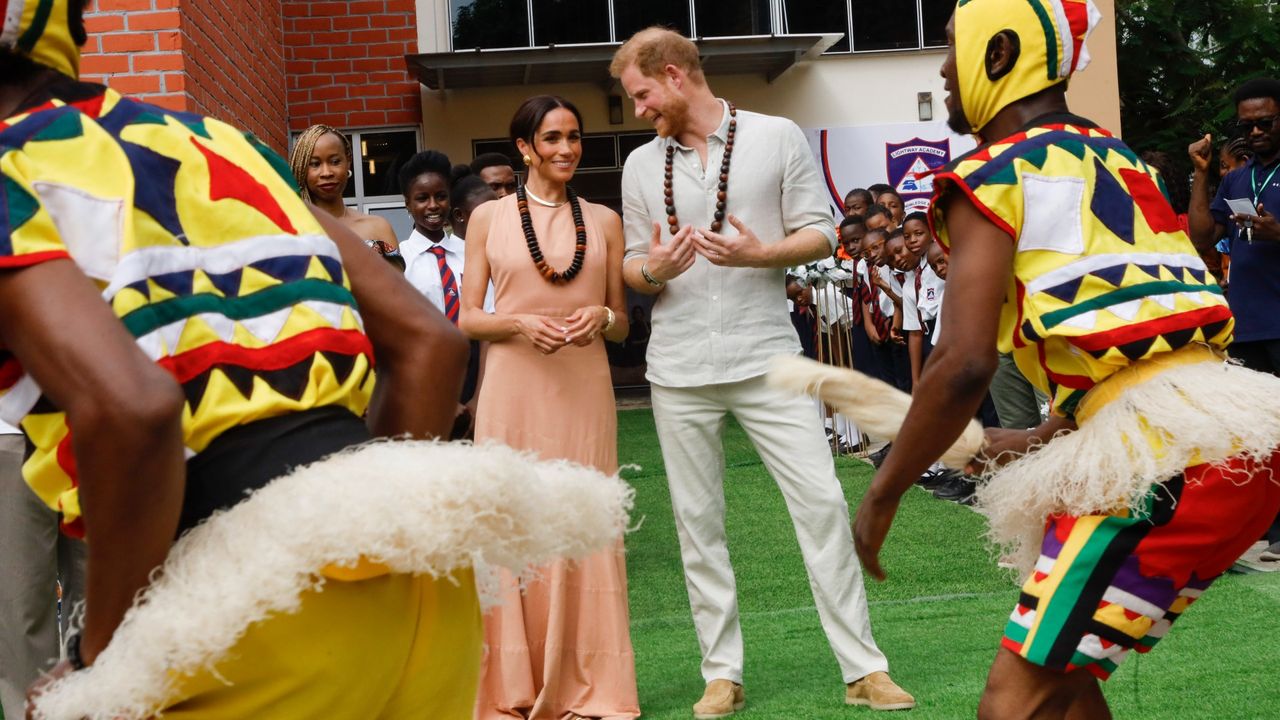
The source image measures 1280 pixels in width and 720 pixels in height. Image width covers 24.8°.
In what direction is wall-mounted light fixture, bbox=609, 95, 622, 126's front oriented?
toward the camera

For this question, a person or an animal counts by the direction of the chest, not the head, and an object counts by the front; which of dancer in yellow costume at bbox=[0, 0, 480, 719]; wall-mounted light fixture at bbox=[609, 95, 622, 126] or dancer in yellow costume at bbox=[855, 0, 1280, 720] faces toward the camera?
the wall-mounted light fixture

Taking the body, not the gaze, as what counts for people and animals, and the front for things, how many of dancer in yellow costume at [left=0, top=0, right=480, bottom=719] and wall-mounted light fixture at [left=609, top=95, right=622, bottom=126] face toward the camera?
1

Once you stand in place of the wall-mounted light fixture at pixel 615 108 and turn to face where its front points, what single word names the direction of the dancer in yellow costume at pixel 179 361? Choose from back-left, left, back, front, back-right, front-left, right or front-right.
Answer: front

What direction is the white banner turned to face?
toward the camera

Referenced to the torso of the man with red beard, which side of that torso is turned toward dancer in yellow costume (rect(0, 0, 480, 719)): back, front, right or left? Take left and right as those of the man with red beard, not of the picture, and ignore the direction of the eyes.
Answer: front

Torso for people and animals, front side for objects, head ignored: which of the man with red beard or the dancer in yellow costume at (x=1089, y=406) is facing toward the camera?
the man with red beard

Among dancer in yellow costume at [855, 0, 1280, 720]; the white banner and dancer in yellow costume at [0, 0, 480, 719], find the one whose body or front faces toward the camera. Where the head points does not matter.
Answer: the white banner

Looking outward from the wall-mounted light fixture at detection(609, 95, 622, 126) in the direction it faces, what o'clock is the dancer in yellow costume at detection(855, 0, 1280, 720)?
The dancer in yellow costume is roughly at 12 o'clock from the wall-mounted light fixture.

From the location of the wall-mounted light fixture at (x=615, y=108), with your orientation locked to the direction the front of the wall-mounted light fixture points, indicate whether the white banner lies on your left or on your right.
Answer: on your left

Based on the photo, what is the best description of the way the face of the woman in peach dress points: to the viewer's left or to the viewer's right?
to the viewer's right

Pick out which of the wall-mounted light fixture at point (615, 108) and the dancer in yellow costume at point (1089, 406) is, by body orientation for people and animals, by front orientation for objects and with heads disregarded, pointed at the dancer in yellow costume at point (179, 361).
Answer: the wall-mounted light fixture

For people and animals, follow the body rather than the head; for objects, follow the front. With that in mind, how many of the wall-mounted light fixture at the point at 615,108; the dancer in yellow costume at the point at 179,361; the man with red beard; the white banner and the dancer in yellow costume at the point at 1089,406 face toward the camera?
3
